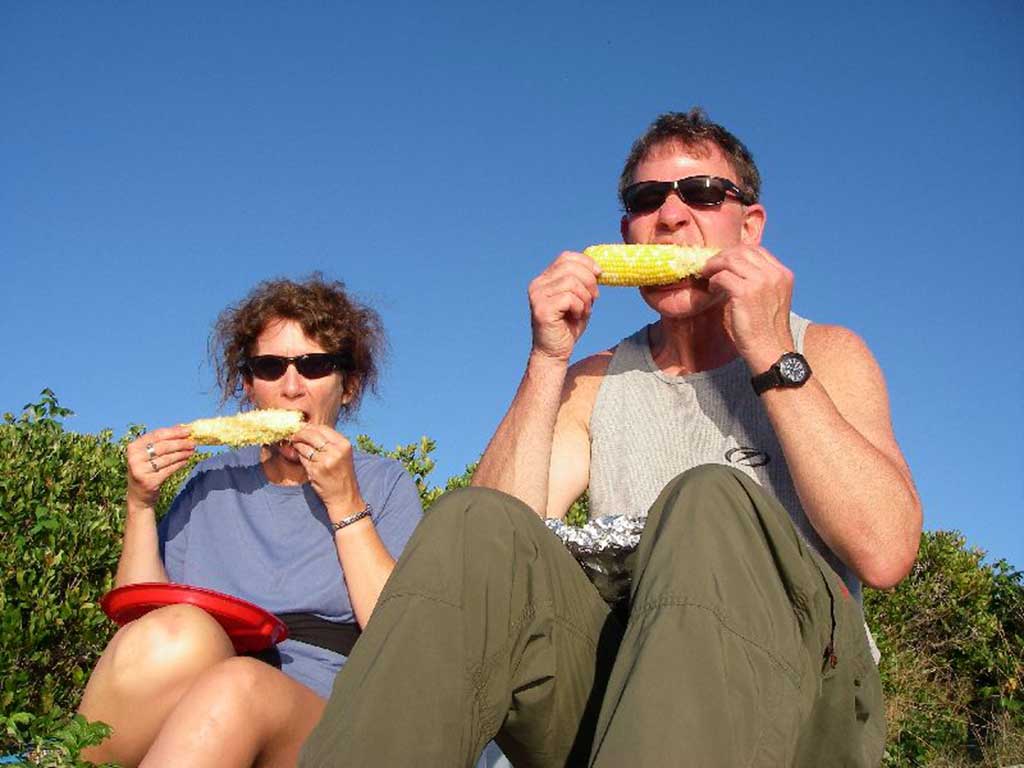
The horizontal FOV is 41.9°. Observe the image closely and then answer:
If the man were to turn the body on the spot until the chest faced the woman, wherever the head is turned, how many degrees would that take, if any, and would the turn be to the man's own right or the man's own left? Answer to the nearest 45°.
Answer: approximately 90° to the man's own right

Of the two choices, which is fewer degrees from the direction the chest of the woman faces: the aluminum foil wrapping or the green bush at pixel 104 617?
the aluminum foil wrapping

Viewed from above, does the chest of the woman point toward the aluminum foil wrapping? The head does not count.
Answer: no

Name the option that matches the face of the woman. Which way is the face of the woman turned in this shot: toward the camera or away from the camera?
toward the camera

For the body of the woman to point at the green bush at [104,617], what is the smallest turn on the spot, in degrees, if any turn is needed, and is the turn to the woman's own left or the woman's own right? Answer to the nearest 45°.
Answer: approximately 135° to the woman's own right

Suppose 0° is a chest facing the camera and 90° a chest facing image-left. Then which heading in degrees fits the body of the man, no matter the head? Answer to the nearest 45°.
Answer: approximately 45°

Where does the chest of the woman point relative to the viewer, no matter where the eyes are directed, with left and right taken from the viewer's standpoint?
facing the viewer and to the left of the viewer

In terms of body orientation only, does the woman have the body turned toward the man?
no

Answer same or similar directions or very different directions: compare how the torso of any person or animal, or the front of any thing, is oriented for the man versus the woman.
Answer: same or similar directions

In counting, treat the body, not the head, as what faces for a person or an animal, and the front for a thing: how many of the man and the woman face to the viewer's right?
0

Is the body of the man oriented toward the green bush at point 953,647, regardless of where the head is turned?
no
